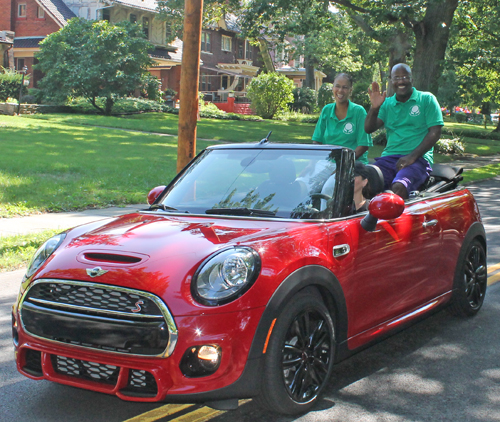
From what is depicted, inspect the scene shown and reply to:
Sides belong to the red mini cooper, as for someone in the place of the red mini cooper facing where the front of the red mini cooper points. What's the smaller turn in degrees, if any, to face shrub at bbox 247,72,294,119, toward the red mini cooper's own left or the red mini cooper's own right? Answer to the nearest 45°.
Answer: approximately 135° to the red mini cooper's own right

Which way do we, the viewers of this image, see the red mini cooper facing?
facing the viewer and to the left of the viewer

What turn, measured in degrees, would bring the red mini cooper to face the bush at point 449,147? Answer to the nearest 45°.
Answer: approximately 135° to its right

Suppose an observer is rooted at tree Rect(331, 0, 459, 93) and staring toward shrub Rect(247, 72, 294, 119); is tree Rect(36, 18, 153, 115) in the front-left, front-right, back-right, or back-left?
front-left

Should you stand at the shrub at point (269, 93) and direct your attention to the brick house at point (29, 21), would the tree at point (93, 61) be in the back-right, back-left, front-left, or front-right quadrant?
front-left

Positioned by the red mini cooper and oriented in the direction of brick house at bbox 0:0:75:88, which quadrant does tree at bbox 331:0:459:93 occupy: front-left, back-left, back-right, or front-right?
front-right

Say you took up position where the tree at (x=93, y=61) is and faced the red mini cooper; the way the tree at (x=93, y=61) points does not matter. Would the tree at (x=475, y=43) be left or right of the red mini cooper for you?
left

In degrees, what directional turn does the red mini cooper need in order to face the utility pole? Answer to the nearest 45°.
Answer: approximately 135° to its right

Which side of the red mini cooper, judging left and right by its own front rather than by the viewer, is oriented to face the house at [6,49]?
right

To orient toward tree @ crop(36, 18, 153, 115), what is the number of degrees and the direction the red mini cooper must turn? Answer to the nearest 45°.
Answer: approximately 135° to its right

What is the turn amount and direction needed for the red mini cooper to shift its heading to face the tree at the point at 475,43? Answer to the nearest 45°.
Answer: approximately 135° to its right

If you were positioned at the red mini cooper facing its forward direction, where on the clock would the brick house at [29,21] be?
The brick house is roughly at 4 o'clock from the red mini cooper.
